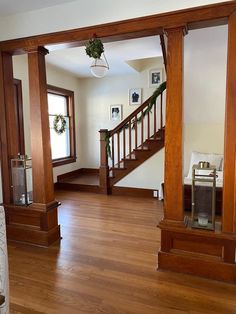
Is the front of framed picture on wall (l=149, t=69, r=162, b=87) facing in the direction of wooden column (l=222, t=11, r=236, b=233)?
yes

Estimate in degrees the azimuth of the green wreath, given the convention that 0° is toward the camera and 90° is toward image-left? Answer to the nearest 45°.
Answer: approximately 315°

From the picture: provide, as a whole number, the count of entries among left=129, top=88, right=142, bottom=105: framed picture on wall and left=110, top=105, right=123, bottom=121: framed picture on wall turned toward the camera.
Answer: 2

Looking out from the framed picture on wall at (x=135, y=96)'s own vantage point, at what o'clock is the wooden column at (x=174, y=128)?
The wooden column is roughly at 12 o'clock from the framed picture on wall.

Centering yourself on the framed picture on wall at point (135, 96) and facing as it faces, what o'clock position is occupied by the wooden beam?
The wooden beam is roughly at 12 o'clock from the framed picture on wall.

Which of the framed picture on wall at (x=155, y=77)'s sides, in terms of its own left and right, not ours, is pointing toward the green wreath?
right
